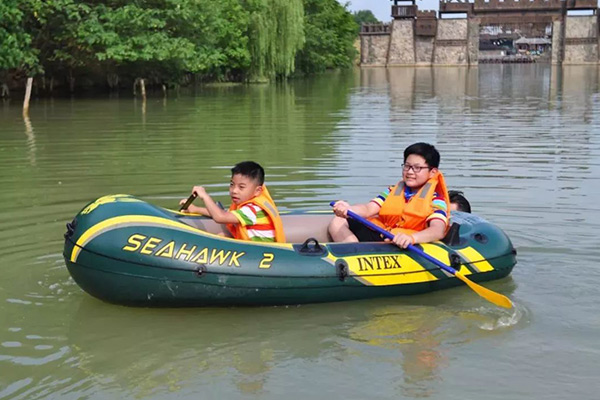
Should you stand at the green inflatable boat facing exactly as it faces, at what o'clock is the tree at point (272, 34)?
The tree is roughly at 3 o'clock from the green inflatable boat.

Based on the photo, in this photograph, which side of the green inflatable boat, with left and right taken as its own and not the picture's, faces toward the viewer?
left

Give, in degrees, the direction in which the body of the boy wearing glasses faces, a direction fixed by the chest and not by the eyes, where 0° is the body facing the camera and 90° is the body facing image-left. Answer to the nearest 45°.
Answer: approximately 45°

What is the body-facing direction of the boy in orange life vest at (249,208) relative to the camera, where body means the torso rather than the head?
to the viewer's left

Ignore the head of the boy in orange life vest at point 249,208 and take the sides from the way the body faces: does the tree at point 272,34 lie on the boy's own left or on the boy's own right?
on the boy's own right
